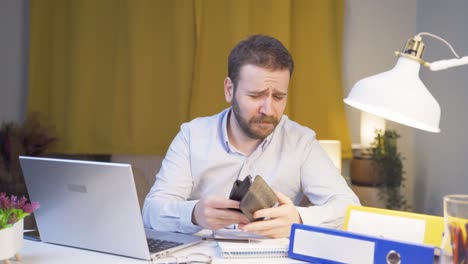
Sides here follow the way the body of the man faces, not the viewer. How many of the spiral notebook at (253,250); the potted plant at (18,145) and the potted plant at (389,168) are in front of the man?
1

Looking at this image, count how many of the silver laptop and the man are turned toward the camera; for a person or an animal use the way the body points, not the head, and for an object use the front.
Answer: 1

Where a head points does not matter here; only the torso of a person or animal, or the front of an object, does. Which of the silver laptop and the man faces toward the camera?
the man

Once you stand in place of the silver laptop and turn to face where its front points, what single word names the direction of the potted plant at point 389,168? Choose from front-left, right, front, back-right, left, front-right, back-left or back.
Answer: front

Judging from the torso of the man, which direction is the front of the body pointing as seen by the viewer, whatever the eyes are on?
toward the camera

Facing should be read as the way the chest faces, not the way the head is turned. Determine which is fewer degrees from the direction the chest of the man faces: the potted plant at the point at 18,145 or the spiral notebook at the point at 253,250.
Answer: the spiral notebook

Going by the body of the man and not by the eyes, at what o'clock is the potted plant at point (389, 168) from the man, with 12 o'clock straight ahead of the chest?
The potted plant is roughly at 7 o'clock from the man.

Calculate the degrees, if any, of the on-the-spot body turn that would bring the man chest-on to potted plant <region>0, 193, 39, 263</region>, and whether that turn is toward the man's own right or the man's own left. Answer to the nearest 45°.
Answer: approximately 45° to the man's own right

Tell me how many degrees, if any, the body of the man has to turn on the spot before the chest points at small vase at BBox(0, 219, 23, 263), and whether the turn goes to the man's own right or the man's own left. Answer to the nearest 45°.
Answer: approximately 45° to the man's own right

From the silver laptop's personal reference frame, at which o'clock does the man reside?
The man is roughly at 12 o'clock from the silver laptop.

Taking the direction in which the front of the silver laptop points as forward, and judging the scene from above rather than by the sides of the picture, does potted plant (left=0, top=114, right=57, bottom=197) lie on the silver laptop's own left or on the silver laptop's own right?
on the silver laptop's own left

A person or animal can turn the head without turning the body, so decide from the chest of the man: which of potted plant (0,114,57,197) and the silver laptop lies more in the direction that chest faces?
the silver laptop

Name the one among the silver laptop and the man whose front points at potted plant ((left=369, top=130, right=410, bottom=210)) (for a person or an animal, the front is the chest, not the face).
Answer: the silver laptop

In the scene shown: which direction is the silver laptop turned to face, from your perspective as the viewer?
facing away from the viewer and to the right of the viewer

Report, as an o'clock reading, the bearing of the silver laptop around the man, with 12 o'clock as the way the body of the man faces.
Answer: The silver laptop is roughly at 1 o'clock from the man.
